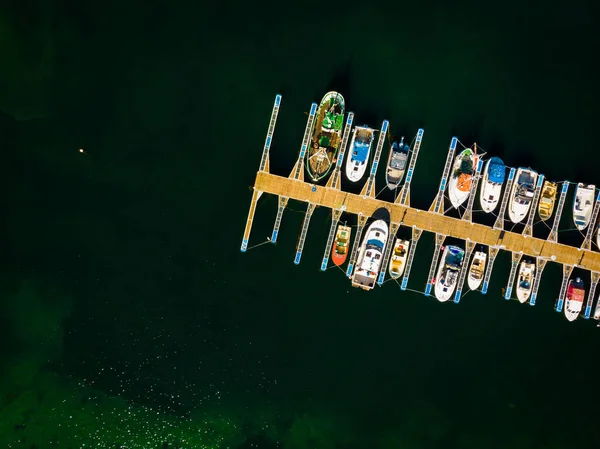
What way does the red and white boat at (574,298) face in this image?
toward the camera

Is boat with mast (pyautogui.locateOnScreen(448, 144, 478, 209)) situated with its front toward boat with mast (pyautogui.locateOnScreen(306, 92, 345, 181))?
no

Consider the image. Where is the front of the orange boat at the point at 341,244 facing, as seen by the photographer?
facing the viewer

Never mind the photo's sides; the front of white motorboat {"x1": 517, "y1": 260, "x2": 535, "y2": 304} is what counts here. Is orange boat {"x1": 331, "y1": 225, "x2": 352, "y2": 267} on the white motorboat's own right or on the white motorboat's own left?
on the white motorboat's own right

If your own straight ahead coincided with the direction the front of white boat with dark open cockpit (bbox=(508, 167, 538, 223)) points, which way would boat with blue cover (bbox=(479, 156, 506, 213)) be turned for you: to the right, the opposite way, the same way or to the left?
the same way

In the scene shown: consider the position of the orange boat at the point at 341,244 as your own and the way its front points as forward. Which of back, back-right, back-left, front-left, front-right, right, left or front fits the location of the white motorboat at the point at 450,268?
left
